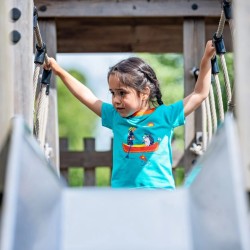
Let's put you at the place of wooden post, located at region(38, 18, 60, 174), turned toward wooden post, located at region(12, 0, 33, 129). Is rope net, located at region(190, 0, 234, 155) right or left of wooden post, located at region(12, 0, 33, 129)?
left

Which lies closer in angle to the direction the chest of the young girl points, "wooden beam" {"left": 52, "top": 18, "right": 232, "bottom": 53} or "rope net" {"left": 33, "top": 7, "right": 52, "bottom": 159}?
the rope net

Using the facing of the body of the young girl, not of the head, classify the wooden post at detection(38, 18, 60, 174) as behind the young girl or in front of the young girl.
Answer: behind

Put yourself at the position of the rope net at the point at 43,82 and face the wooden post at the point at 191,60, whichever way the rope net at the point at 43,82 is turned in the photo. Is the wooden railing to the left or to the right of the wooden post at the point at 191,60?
left

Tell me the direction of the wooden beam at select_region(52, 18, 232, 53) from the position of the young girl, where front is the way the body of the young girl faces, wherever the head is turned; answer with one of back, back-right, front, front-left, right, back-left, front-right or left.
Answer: back

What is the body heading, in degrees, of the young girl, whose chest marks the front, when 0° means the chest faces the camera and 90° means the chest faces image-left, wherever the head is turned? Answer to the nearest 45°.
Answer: approximately 0°

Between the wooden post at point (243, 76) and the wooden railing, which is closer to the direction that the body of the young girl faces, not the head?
the wooden post

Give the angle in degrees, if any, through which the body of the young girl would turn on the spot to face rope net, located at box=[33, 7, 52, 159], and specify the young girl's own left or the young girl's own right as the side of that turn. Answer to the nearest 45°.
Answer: approximately 90° to the young girl's own right

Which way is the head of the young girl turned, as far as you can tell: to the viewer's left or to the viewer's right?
to the viewer's left

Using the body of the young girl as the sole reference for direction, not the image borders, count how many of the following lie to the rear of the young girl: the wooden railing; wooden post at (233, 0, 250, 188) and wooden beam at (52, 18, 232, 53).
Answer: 2

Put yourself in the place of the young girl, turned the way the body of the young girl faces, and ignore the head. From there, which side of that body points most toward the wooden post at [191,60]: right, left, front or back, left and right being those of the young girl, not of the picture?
back

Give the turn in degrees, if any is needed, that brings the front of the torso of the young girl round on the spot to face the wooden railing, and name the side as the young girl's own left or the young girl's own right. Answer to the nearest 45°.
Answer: approximately 180°
